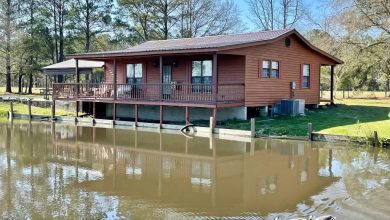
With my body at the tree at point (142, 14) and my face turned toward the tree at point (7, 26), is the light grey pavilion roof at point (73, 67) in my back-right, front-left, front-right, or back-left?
front-left

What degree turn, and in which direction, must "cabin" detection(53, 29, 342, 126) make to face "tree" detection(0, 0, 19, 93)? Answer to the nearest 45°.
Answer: approximately 90° to its right

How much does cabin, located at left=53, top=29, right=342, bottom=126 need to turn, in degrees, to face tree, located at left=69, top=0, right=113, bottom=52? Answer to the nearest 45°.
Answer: approximately 90° to its right

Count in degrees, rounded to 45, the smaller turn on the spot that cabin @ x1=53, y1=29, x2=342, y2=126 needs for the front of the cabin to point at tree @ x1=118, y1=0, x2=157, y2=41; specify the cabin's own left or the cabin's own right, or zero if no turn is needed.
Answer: approximately 135° to the cabin's own right

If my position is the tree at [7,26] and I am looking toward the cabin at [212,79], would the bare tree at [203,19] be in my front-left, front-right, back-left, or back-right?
front-left

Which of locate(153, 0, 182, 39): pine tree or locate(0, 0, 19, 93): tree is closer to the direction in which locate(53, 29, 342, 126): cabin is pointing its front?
the tree

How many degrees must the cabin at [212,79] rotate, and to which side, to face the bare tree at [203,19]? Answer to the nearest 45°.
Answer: approximately 135° to its right

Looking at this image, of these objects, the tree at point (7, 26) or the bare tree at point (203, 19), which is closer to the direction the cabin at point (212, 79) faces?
the tree

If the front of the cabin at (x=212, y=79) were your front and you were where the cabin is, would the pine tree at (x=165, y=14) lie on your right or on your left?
on your right

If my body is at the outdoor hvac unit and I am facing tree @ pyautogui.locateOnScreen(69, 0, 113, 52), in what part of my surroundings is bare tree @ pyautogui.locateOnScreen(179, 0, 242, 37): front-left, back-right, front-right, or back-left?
front-right

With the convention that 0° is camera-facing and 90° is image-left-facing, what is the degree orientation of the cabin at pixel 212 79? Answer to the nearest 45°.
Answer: approximately 45°

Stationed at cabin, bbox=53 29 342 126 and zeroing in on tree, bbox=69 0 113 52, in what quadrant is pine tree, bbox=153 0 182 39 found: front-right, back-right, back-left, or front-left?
front-right
